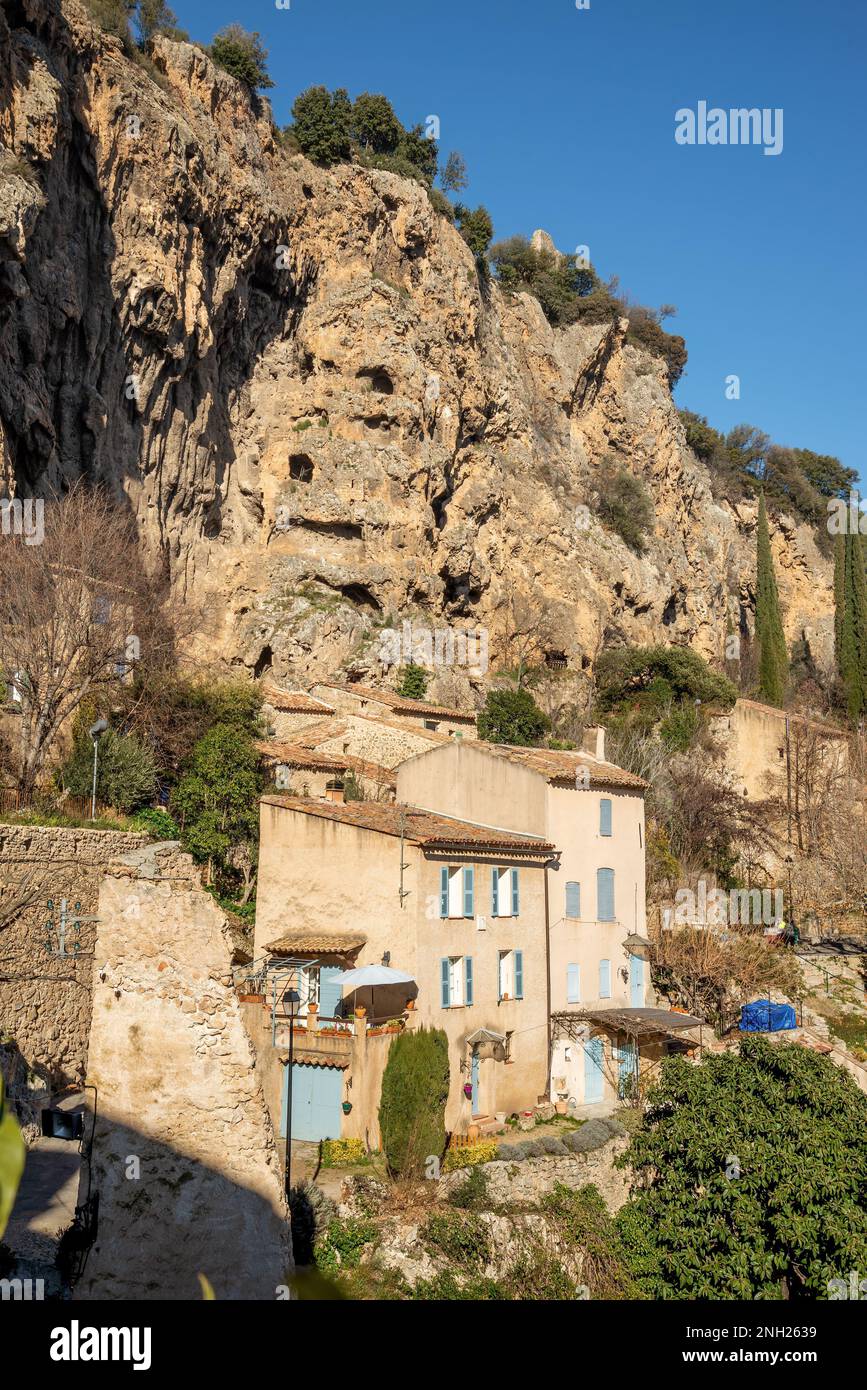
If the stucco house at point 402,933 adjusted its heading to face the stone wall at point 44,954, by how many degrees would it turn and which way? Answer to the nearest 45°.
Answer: approximately 90° to its right

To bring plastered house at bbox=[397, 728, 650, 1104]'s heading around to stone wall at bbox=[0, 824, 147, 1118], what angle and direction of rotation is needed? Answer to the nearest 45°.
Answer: approximately 90° to its right

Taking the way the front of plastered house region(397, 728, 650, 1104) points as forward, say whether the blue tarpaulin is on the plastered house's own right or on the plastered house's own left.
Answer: on the plastered house's own left

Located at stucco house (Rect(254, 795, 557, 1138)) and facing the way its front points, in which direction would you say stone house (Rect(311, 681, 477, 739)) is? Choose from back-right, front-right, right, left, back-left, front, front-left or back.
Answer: back-left

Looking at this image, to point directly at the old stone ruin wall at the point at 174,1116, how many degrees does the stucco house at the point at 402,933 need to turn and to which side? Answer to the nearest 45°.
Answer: approximately 45° to its right

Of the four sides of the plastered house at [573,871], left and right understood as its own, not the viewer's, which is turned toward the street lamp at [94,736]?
right

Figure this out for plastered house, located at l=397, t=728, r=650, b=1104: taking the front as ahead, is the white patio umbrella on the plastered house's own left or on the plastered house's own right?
on the plastered house's own right

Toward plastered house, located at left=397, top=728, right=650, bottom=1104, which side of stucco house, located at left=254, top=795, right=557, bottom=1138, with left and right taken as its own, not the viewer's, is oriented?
left

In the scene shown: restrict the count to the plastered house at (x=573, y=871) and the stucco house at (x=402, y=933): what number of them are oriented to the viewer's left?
0

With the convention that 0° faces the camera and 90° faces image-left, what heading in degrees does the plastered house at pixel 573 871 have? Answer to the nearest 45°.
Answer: approximately 315°
